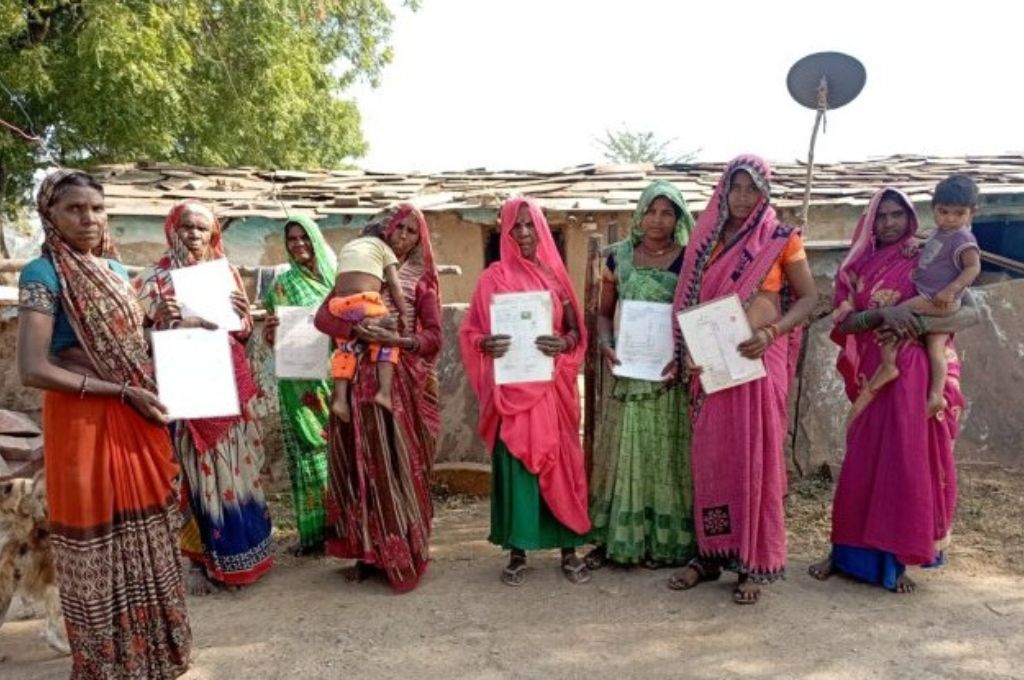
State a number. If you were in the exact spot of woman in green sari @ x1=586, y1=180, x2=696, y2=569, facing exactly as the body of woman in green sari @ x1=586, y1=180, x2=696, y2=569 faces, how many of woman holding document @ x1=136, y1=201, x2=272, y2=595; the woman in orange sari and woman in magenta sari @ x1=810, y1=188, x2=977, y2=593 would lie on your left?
1

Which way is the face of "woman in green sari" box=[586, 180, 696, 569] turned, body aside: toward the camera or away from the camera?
toward the camera

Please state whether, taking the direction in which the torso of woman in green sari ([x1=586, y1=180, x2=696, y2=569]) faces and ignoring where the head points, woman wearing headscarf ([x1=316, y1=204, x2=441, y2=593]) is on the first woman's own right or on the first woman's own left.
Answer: on the first woman's own right

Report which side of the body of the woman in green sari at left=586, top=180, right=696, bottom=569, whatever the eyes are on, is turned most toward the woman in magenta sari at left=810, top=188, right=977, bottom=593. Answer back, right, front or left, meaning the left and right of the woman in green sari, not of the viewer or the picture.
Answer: left

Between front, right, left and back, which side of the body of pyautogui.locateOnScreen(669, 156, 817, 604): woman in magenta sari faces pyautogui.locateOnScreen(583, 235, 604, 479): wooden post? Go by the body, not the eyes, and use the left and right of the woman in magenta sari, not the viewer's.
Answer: right

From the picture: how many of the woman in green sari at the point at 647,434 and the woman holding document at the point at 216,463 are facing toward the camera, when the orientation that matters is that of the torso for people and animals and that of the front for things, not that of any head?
2

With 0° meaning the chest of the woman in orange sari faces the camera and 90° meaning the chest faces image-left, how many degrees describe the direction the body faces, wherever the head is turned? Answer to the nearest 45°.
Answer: approximately 315°

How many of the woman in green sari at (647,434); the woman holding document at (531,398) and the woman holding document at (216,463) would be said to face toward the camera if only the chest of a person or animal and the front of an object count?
3

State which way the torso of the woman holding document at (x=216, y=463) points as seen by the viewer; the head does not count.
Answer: toward the camera

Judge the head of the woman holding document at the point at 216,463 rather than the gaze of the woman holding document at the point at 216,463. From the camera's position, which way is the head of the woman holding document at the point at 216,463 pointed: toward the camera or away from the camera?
toward the camera

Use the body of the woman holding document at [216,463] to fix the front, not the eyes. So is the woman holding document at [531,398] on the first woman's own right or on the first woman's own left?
on the first woman's own left

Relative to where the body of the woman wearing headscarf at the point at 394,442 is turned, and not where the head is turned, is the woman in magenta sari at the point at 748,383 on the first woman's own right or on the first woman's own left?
on the first woman's own left

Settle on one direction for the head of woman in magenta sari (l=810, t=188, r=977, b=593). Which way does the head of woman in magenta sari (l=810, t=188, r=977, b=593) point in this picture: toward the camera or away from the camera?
toward the camera

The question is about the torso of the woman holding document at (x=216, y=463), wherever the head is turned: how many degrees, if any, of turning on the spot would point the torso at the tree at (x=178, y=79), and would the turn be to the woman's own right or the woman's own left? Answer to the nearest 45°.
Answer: approximately 180°

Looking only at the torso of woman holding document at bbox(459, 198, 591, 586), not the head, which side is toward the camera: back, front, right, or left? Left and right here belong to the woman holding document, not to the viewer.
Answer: front
